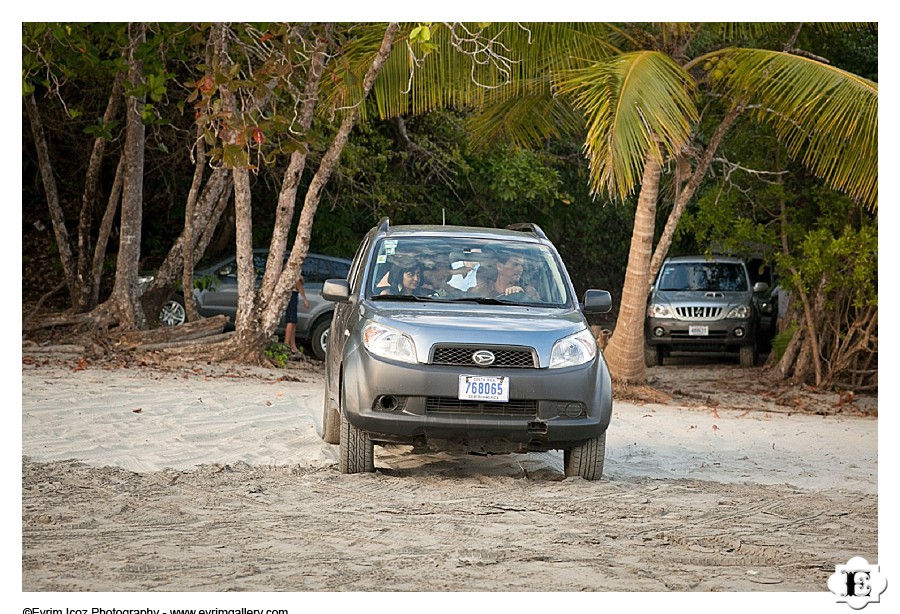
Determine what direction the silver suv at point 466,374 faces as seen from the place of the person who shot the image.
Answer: facing the viewer

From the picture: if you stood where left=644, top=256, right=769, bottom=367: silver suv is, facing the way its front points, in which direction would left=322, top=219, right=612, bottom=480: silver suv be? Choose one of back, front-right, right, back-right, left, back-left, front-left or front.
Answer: front

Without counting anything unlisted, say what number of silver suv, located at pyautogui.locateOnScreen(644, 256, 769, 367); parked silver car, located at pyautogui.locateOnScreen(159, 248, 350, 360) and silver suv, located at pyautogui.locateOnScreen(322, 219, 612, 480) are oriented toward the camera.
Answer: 2

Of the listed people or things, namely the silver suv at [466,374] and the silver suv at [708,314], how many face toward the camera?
2

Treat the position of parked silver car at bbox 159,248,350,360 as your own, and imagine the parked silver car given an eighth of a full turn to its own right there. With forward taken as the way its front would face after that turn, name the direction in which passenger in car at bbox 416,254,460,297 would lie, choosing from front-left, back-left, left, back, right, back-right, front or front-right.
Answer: back

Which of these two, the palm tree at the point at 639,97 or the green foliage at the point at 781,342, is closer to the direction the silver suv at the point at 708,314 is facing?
the palm tree

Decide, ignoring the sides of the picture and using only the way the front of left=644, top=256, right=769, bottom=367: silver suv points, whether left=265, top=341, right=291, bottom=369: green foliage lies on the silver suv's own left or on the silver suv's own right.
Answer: on the silver suv's own right

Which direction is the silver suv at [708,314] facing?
toward the camera

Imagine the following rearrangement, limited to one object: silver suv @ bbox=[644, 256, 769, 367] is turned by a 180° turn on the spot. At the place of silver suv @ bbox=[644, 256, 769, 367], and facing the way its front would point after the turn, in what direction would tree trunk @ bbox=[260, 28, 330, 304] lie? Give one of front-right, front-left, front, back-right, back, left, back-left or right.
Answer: back-left

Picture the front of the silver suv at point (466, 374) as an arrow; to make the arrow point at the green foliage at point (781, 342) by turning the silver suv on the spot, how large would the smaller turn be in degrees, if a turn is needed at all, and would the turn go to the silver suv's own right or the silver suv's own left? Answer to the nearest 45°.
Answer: approximately 135° to the silver suv's own left
